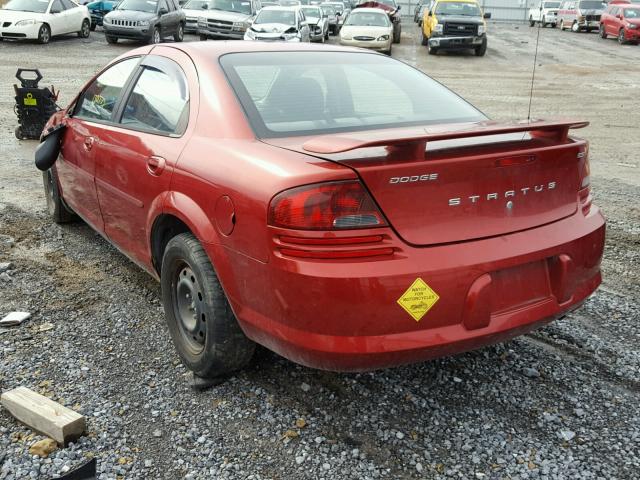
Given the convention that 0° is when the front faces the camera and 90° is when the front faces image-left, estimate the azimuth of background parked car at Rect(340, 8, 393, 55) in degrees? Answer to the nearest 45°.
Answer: approximately 0°

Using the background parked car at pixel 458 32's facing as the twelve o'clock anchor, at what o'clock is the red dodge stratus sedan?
The red dodge stratus sedan is roughly at 12 o'clock from the background parked car.

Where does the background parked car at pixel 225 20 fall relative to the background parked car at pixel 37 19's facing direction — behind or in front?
behind

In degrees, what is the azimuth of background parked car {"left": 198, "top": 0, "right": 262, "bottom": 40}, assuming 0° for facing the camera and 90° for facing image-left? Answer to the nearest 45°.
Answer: approximately 45°

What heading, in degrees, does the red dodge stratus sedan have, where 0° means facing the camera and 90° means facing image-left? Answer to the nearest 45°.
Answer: approximately 135°

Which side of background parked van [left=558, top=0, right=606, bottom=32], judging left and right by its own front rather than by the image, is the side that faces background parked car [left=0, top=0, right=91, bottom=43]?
right

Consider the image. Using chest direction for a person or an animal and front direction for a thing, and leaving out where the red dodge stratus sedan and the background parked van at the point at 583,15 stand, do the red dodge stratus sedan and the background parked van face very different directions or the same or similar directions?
very different directions

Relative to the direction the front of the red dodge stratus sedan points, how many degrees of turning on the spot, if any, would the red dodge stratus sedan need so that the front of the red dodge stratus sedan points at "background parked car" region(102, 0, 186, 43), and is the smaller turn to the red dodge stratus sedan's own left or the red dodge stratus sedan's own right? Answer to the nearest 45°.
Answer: approximately 45° to the red dodge stratus sedan's own right

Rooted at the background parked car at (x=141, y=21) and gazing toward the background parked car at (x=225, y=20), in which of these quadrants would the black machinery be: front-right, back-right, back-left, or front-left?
back-right

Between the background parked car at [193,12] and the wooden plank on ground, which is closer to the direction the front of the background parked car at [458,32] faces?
the wooden plank on ground

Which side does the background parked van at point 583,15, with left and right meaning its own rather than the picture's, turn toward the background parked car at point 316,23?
right

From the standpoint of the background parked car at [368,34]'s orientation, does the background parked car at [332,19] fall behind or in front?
behind

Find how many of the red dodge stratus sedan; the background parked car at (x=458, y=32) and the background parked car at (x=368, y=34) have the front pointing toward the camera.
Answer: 2
